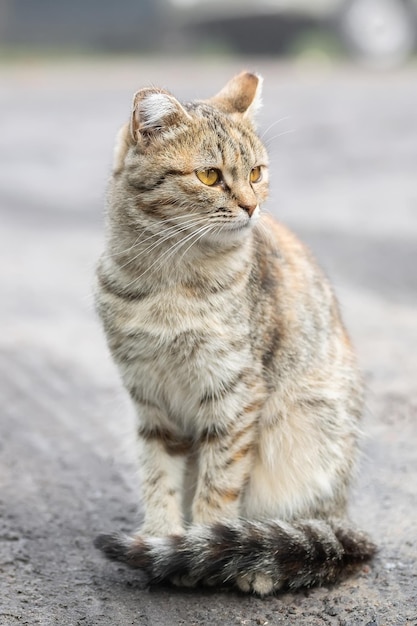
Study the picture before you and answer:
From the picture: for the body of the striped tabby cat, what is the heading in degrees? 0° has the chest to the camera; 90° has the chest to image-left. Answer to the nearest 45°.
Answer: approximately 45°
